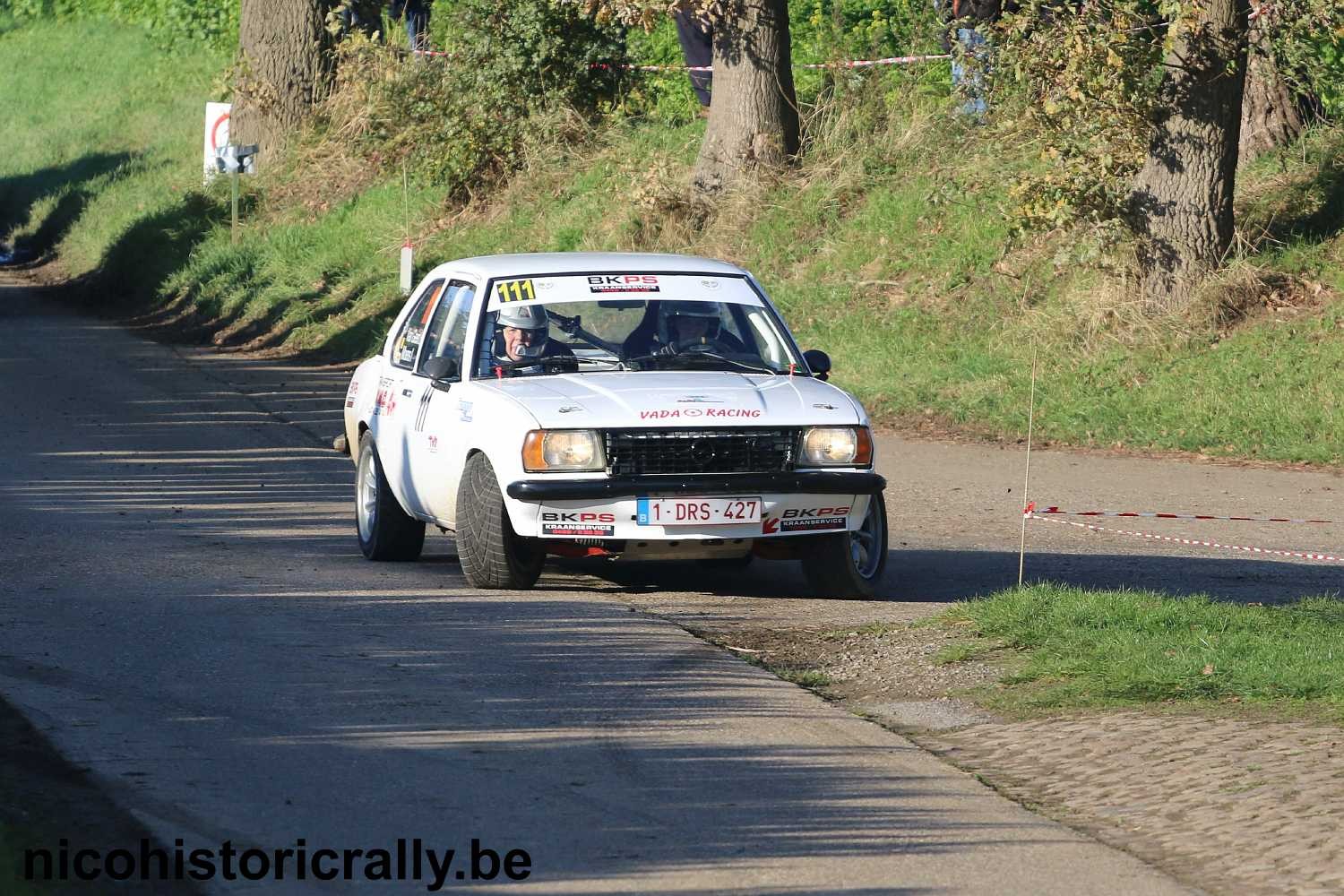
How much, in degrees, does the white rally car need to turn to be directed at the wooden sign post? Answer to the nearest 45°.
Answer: approximately 180°

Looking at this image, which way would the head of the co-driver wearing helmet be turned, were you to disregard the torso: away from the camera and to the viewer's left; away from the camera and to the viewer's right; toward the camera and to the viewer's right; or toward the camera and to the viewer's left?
toward the camera and to the viewer's right

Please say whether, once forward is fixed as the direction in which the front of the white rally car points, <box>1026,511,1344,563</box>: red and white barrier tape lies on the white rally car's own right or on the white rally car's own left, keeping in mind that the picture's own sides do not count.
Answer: on the white rally car's own left

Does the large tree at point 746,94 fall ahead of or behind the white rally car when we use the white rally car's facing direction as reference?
behind

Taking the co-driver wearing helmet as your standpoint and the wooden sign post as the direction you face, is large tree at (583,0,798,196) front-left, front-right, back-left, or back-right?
front-right

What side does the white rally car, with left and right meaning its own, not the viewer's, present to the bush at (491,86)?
back

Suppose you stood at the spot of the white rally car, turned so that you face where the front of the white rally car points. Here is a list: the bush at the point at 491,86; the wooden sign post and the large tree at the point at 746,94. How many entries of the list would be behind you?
3

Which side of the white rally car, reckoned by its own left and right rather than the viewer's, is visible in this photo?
front
